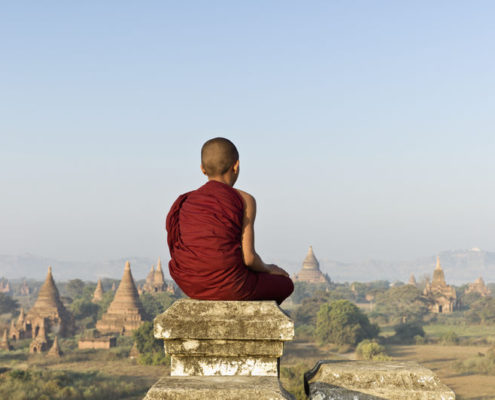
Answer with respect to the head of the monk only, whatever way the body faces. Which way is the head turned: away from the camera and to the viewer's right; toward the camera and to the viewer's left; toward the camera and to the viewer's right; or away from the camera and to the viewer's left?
away from the camera and to the viewer's right

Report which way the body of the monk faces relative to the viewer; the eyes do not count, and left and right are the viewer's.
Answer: facing away from the viewer and to the right of the viewer

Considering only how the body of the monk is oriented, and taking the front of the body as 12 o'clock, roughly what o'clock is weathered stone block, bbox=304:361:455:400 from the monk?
The weathered stone block is roughly at 2 o'clock from the monk.
